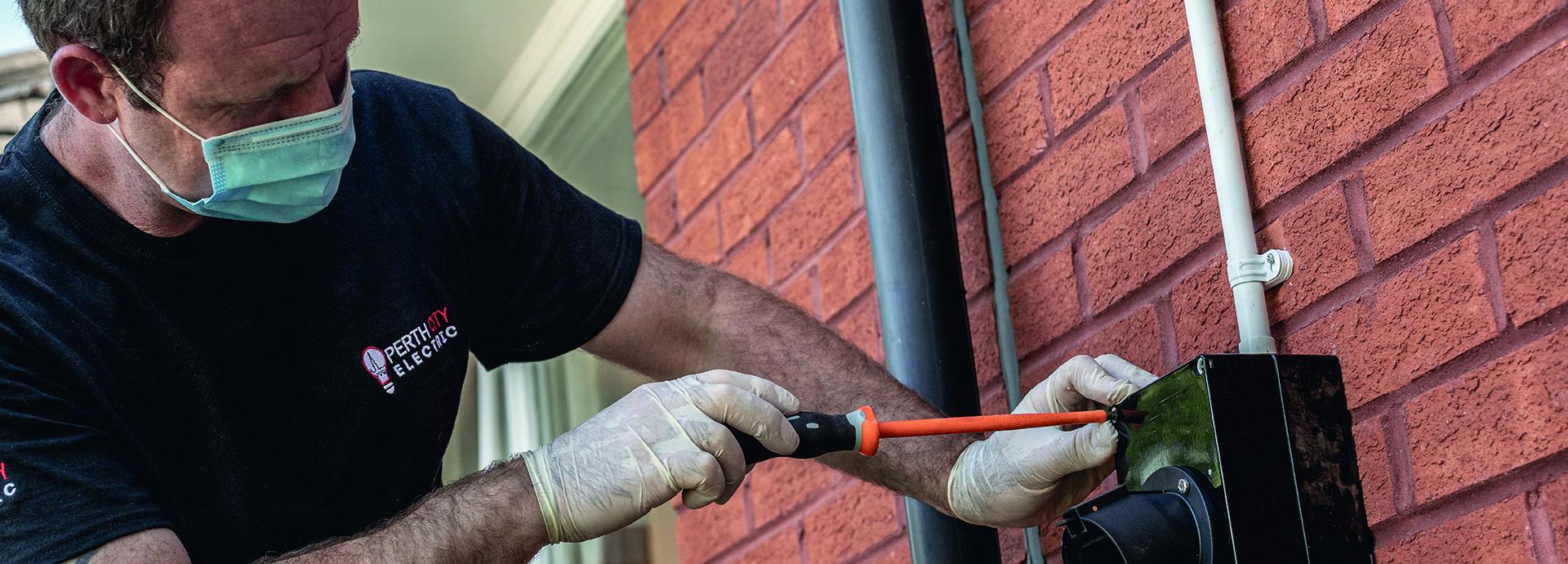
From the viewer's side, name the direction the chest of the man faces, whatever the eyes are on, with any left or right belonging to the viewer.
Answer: facing the viewer and to the right of the viewer

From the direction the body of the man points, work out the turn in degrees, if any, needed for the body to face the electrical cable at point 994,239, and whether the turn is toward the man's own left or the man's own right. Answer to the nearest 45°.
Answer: approximately 45° to the man's own left

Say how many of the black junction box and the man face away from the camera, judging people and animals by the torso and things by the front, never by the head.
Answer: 0

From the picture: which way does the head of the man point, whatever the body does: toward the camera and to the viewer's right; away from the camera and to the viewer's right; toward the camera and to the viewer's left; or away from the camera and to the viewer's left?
toward the camera and to the viewer's right

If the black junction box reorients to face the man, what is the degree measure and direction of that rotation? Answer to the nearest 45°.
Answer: approximately 45° to its right

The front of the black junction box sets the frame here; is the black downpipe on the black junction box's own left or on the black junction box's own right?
on the black junction box's own right

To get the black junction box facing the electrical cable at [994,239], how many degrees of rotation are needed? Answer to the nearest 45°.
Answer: approximately 90° to its right

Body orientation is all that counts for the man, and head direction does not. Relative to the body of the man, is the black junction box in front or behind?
in front
